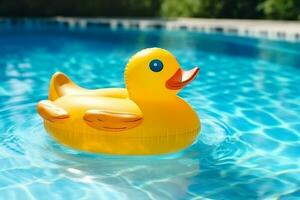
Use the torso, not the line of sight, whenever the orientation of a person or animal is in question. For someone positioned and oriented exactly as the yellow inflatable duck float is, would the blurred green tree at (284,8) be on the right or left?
on its left

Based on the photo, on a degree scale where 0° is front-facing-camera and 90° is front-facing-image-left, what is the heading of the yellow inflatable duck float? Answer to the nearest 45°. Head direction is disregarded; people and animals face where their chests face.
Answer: approximately 270°
